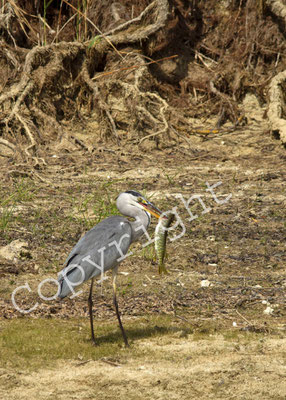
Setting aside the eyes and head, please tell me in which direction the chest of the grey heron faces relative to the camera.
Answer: to the viewer's right

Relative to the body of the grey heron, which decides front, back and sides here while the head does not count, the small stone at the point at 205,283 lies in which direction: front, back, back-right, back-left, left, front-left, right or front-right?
front-left

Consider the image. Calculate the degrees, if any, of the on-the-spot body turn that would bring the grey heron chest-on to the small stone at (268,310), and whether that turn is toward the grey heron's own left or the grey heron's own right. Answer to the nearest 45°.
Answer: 0° — it already faces it

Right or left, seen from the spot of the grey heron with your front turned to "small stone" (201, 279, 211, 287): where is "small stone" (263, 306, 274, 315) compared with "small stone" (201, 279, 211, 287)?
right
